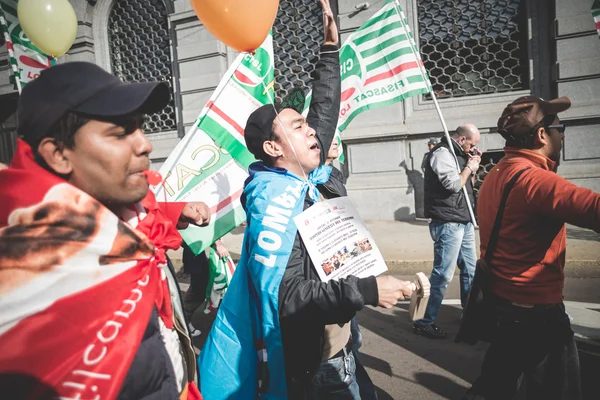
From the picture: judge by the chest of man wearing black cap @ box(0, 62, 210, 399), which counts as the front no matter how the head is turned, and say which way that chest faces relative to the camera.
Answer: to the viewer's right

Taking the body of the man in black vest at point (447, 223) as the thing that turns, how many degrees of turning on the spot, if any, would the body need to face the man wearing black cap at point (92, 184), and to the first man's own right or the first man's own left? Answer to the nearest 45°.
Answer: approximately 90° to the first man's own right

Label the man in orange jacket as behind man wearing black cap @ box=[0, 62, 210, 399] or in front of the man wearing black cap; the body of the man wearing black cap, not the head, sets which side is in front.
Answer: in front
